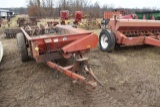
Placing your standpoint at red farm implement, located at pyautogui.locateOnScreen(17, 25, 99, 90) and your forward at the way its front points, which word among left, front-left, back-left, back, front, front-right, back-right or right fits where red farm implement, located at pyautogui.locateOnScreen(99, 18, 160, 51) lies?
left

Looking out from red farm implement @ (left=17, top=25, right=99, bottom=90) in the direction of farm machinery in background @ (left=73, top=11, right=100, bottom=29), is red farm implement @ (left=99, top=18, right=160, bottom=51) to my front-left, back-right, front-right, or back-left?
front-right

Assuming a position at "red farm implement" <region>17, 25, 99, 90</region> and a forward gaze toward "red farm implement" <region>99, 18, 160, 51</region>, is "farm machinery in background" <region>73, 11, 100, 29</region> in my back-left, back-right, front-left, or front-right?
front-left

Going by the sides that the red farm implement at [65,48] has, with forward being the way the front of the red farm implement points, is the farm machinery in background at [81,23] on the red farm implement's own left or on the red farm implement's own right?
on the red farm implement's own left

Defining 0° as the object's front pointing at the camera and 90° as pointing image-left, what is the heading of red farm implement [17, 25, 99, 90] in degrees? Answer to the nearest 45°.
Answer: approximately 315°

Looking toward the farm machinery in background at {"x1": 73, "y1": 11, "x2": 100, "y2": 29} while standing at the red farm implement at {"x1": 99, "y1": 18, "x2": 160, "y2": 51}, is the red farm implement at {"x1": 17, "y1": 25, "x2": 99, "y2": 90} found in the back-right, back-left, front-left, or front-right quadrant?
back-left
